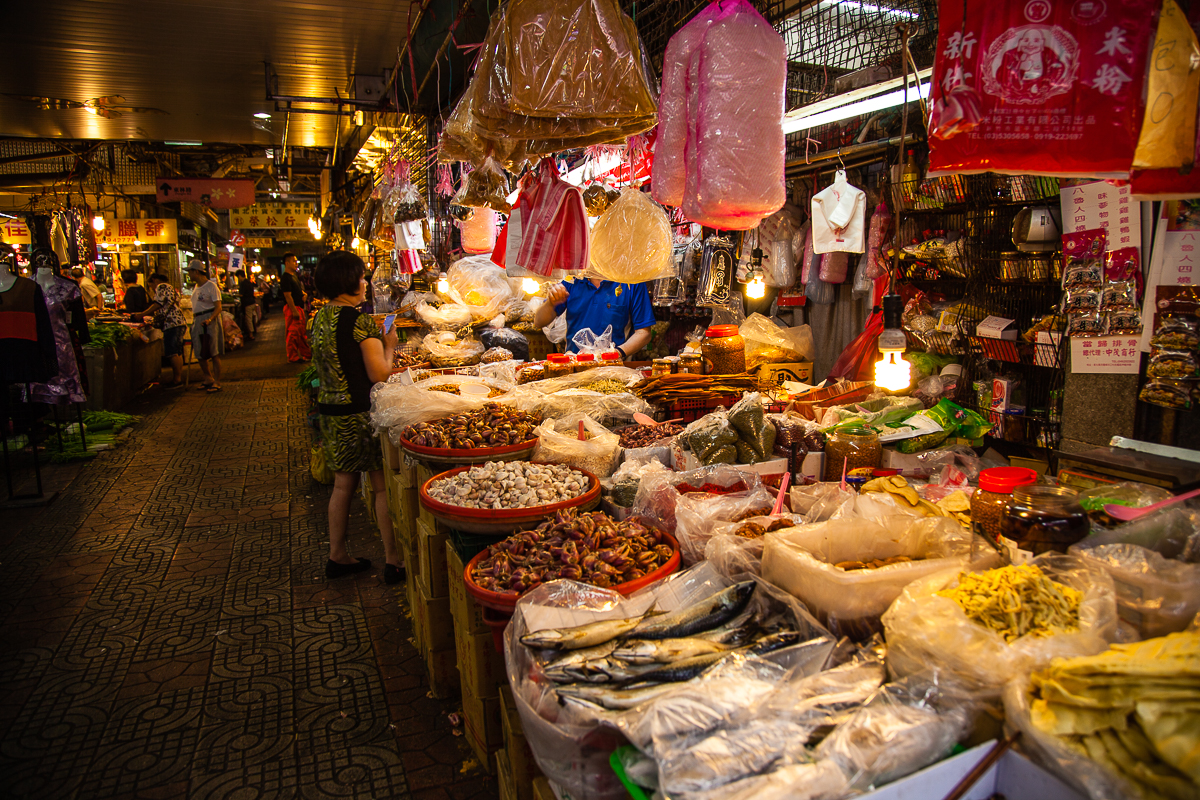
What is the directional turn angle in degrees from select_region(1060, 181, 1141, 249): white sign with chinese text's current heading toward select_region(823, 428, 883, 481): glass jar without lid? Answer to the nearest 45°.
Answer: approximately 45° to its right

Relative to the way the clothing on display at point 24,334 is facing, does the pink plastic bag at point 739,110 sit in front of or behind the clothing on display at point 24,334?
in front

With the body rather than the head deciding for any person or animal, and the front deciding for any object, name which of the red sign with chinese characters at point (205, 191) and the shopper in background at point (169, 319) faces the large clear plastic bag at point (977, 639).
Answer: the red sign with chinese characters

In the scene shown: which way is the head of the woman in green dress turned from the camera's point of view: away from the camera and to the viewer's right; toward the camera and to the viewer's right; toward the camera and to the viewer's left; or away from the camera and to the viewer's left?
away from the camera and to the viewer's right

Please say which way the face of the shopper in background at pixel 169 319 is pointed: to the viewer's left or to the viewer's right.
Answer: to the viewer's left

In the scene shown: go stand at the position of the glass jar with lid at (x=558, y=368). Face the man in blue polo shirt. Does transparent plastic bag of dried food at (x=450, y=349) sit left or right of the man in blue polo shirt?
left

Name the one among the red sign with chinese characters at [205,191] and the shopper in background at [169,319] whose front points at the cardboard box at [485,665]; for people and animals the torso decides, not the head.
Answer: the red sign with chinese characters

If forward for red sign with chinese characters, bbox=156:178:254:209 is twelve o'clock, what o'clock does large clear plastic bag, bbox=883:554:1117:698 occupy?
The large clear plastic bag is roughly at 12 o'clock from the red sign with chinese characters.

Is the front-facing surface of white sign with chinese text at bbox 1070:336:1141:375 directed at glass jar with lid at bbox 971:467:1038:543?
yes

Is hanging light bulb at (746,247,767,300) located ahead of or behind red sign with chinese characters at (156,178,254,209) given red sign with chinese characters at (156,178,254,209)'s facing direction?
ahead

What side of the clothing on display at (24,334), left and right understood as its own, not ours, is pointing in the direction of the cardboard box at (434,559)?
front

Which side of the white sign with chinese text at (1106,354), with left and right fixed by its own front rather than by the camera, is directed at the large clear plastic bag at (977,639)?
front
